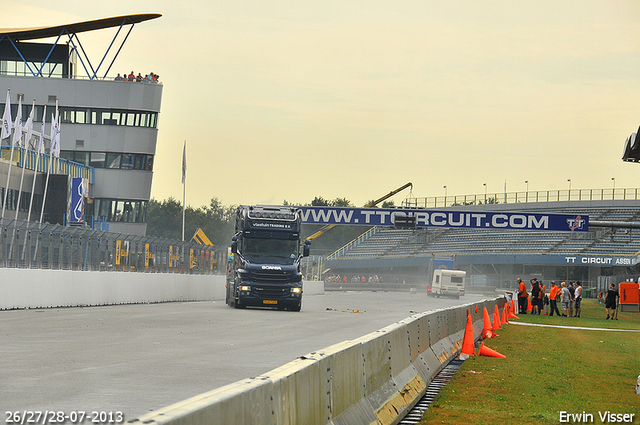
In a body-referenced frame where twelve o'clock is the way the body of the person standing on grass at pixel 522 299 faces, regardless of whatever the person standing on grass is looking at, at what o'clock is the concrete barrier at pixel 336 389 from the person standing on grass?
The concrete barrier is roughly at 9 o'clock from the person standing on grass.

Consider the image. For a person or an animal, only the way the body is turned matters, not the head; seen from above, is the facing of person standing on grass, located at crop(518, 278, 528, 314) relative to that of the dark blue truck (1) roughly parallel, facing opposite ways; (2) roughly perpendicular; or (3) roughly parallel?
roughly perpendicular

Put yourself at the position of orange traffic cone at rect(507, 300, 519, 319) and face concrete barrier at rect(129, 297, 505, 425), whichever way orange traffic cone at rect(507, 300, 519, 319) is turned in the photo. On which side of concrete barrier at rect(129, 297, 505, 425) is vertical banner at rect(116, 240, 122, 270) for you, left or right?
right

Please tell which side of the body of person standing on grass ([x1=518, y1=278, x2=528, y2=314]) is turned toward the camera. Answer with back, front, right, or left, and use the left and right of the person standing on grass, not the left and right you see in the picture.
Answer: left

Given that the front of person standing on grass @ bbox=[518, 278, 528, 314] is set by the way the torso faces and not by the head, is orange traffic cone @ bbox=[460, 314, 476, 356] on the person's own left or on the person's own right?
on the person's own left

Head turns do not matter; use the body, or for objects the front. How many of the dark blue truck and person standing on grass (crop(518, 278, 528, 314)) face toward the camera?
1

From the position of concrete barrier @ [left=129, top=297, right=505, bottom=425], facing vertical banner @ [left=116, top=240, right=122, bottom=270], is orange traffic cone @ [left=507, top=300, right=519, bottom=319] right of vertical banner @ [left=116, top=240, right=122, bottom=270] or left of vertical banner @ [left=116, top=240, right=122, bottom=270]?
right

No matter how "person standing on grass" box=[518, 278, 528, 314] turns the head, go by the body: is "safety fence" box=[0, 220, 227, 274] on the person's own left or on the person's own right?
on the person's own left

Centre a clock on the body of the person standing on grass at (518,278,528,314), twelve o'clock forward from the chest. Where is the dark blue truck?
The dark blue truck is roughly at 10 o'clock from the person standing on grass.

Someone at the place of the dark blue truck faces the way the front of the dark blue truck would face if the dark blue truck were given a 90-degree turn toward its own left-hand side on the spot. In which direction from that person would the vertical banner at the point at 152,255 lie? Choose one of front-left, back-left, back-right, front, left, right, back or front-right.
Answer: back-left
